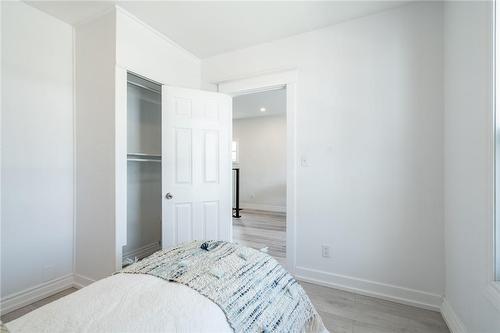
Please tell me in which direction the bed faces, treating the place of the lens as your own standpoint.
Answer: facing away from the viewer and to the right of the viewer

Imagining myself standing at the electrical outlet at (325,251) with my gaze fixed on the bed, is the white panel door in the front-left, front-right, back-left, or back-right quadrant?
front-right

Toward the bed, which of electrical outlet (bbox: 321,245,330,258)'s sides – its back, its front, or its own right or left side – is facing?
front

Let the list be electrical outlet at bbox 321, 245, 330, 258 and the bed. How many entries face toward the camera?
1

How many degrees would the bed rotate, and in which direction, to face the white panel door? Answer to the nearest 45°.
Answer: approximately 45° to its left

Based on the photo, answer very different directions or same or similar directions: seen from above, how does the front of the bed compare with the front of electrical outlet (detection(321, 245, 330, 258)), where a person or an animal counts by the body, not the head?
very different directions

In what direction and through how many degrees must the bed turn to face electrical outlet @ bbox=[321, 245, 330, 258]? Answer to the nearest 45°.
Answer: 0° — it already faces it

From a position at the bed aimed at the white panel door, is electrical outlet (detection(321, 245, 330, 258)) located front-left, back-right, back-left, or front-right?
front-right

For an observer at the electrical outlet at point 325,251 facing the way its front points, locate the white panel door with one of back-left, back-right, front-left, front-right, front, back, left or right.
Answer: right

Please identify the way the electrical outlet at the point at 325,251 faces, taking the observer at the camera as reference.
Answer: facing the viewer
